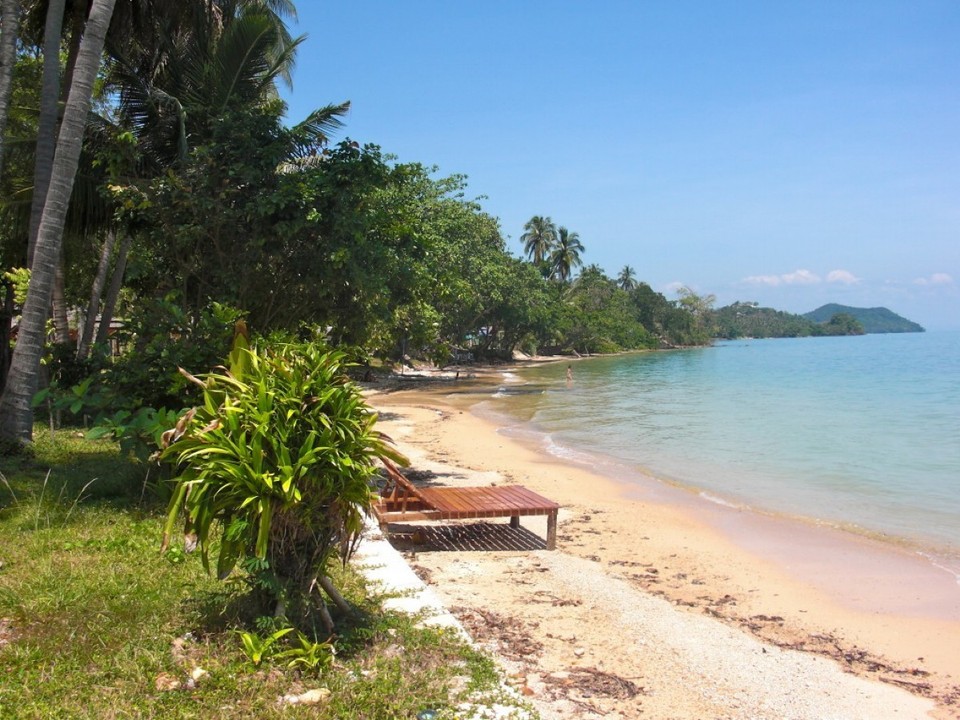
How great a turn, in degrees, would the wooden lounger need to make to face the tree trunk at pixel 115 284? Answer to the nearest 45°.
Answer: approximately 135° to its left

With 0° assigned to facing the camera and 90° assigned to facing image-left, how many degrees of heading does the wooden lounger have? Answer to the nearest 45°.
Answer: approximately 270°

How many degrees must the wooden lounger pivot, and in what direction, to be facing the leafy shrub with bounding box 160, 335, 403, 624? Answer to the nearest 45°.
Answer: approximately 90° to its right

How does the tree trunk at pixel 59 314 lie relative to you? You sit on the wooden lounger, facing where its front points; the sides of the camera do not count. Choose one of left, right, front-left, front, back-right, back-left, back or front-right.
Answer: back-left
